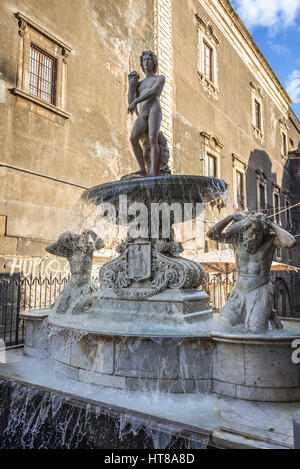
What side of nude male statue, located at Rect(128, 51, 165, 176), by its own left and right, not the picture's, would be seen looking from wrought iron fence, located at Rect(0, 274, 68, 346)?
right

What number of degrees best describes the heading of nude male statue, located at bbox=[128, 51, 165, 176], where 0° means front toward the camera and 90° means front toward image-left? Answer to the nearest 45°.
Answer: approximately 45°
